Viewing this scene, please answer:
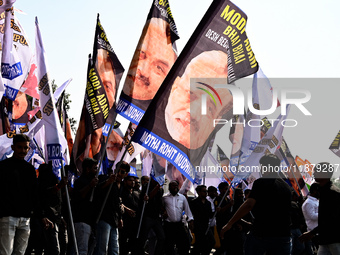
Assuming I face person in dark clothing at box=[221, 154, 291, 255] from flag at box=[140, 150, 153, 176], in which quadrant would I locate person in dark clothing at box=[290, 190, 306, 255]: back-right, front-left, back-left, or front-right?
front-left

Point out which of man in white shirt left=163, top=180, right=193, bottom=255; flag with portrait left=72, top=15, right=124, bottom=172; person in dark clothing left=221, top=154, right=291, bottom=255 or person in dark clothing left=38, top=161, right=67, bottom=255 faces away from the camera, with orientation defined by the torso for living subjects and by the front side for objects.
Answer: person in dark clothing left=221, top=154, right=291, bottom=255

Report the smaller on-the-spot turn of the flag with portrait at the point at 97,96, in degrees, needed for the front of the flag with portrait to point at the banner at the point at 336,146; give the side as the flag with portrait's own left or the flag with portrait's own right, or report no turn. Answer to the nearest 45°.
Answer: approximately 135° to the flag with portrait's own left

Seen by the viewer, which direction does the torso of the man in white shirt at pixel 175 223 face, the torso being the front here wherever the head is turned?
toward the camera

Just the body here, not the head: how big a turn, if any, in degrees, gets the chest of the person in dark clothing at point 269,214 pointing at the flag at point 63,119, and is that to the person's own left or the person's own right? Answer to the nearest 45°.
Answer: approximately 45° to the person's own left

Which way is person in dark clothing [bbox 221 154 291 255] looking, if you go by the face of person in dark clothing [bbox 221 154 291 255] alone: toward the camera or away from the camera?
away from the camera
